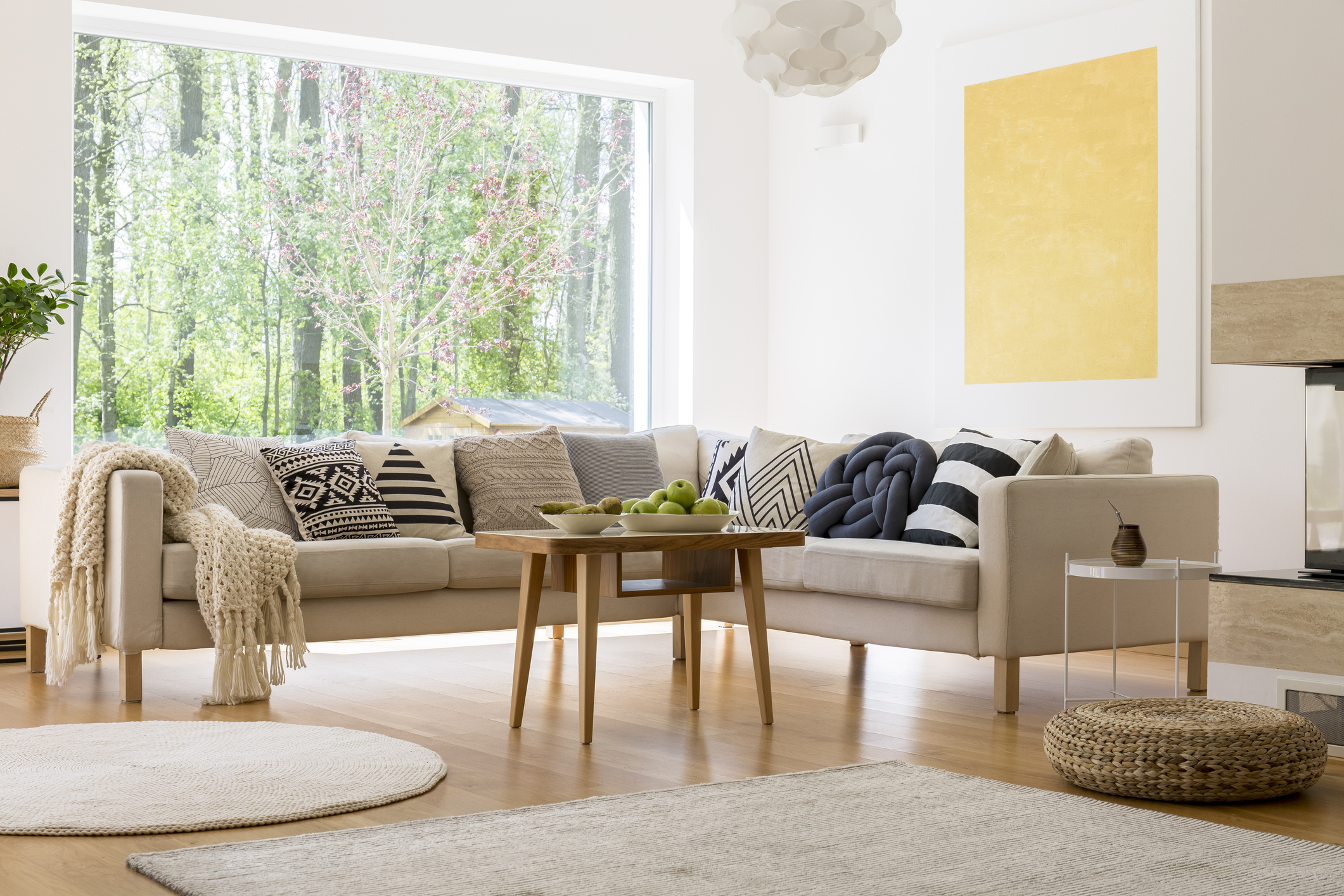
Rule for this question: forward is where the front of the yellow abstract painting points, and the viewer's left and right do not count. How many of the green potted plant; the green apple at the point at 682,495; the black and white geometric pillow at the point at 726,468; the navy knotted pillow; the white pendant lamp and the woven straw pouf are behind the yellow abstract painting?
0

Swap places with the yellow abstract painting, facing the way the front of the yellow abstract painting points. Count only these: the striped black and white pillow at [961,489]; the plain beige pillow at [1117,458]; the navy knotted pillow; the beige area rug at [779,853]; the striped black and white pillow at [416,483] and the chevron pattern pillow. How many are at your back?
0

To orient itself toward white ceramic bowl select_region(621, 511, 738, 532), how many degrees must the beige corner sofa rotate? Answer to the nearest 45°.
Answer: approximately 45° to its right

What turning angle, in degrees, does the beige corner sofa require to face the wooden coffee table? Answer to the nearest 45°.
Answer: approximately 45° to its right

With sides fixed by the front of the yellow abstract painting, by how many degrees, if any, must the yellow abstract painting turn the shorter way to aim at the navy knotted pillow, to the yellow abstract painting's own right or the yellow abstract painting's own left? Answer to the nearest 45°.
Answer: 0° — it already faces it

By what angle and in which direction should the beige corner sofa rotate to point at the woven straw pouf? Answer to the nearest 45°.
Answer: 0° — it already faces it

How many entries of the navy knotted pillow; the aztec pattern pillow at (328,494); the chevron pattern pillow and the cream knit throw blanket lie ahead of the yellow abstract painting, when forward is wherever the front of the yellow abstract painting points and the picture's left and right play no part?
4

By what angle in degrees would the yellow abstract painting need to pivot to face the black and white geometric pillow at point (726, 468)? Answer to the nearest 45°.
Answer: approximately 45° to its right

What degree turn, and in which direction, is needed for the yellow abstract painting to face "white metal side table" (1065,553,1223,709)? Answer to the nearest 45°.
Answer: approximately 45° to its left

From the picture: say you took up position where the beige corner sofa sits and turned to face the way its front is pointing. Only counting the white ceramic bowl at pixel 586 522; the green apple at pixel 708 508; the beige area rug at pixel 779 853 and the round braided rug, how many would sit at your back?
0

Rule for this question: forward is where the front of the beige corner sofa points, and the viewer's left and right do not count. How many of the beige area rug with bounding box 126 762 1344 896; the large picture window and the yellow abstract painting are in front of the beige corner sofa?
1

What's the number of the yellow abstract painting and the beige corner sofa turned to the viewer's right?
0

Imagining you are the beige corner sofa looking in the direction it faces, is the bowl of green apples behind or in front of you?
in front

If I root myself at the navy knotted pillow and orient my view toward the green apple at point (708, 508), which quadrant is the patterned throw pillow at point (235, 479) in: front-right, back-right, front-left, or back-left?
front-right

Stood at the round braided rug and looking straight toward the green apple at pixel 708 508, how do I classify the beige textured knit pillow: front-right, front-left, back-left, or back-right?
front-left

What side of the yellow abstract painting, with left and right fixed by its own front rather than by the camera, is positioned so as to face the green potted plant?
front

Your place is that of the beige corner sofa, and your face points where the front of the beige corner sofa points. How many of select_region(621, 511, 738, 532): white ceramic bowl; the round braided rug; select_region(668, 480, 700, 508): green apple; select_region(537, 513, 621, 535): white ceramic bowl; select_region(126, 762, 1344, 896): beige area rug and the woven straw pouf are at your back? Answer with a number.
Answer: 0

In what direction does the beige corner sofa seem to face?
toward the camera

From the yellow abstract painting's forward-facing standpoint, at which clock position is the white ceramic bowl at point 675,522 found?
The white ceramic bowl is roughly at 11 o'clock from the yellow abstract painting.
